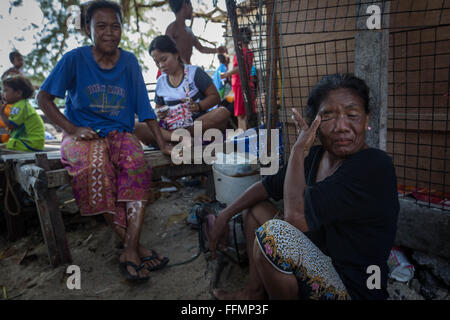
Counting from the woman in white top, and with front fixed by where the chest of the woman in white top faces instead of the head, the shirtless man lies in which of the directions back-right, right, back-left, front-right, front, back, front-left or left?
back-right

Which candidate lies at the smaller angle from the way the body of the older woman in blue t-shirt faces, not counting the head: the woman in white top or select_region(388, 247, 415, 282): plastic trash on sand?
the plastic trash on sand

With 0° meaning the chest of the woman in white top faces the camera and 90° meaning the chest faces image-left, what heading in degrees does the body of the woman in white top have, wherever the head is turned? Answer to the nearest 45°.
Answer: approximately 45°

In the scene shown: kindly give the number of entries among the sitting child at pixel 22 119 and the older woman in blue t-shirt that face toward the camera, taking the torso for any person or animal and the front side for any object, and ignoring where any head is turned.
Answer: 1

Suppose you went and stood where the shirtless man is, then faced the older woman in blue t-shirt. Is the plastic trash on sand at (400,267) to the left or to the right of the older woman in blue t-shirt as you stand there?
left

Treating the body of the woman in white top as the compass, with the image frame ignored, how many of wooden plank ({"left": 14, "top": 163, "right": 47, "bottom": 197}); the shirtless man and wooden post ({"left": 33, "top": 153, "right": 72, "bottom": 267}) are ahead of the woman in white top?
2
